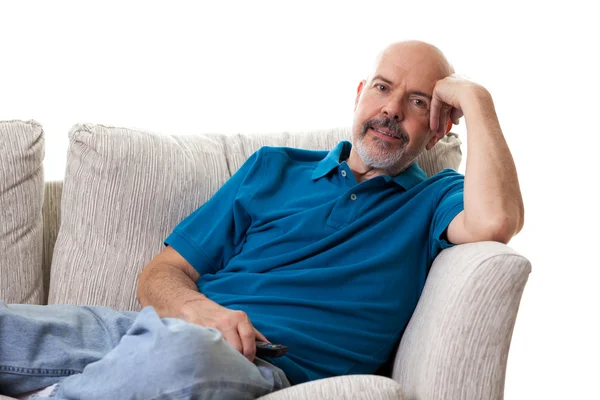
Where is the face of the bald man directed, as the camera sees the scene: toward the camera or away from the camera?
toward the camera

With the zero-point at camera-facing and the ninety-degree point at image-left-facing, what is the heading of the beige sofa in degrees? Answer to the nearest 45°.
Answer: approximately 0°
